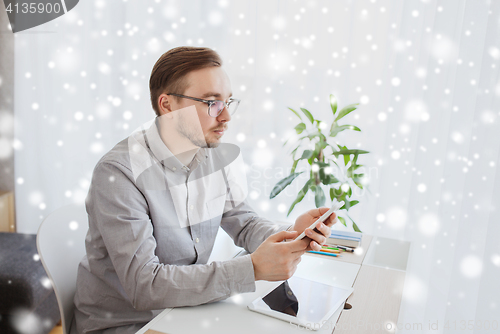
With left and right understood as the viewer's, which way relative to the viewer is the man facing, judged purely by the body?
facing the viewer and to the right of the viewer
